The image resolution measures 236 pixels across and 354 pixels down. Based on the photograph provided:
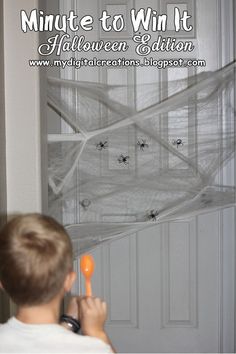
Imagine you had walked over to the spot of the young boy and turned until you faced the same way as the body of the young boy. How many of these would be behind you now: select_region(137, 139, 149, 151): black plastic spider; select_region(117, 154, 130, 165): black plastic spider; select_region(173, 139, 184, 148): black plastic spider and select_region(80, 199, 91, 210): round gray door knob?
0

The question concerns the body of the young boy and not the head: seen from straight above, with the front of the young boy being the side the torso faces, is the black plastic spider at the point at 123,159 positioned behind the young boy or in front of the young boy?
in front

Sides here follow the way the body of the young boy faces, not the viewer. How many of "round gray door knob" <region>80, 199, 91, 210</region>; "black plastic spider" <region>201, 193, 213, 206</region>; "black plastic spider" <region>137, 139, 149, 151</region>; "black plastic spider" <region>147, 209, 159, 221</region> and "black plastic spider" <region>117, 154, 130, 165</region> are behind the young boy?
0

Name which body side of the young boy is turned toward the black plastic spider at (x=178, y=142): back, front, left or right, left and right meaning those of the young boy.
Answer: front

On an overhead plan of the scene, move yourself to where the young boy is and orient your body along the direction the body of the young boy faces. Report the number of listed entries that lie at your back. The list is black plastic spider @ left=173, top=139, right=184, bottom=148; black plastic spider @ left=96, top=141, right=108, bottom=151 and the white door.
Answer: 0

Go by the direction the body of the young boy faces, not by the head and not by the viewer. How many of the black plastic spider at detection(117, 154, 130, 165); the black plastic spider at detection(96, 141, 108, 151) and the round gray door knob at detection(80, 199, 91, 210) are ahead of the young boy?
3

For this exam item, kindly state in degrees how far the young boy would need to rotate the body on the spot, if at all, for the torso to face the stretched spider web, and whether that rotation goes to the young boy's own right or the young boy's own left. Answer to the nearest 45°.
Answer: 0° — they already face it

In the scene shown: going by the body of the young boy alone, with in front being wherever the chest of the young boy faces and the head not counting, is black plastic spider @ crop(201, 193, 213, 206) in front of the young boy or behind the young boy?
in front

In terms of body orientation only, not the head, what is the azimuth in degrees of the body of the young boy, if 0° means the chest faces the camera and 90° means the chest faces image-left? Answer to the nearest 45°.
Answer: approximately 180°

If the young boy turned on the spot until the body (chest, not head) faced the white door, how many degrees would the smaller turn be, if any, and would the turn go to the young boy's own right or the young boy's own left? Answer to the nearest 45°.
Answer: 0° — they already face it

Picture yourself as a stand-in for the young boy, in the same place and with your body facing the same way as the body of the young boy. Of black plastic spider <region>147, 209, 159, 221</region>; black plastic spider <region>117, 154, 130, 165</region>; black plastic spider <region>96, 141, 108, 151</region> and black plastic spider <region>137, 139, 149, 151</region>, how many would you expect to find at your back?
0

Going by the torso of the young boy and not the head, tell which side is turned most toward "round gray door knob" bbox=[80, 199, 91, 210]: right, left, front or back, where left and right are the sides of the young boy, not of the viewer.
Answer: front

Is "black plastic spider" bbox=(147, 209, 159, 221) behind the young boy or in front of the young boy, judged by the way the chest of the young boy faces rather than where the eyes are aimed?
in front
